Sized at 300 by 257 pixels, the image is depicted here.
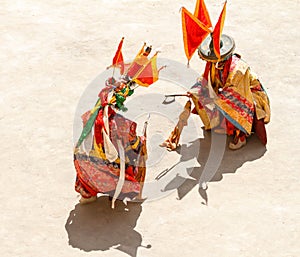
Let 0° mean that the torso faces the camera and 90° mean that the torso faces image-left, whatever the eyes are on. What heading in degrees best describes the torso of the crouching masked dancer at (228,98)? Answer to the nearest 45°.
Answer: approximately 45°

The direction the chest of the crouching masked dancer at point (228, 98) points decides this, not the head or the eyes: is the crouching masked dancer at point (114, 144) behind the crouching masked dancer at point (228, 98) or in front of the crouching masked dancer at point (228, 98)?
in front
